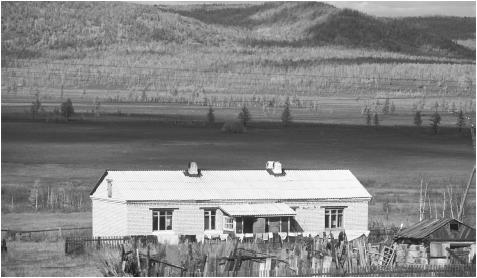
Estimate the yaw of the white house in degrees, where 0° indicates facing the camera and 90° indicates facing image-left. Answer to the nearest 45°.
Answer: approximately 0°

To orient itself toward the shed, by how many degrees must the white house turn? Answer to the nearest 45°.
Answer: approximately 45° to its left

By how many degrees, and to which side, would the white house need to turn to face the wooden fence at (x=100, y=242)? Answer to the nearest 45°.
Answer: approximately 45° to its right

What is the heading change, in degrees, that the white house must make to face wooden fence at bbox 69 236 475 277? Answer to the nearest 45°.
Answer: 0° — it already faces it

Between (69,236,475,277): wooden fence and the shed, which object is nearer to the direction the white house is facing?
the wooden fence
